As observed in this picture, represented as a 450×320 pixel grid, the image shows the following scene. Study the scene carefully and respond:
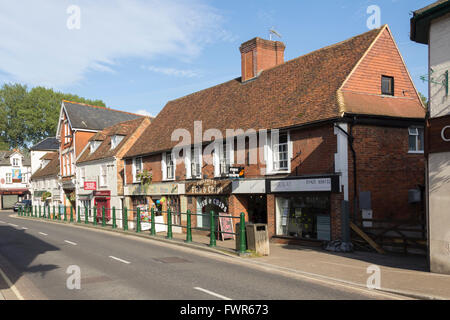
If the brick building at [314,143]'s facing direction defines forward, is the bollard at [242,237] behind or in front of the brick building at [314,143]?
in front

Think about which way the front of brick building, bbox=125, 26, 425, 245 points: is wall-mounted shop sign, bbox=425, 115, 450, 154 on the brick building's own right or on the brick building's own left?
on the brick building's own left

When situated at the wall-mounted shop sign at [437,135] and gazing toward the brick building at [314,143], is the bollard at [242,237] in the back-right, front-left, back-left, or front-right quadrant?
front-left

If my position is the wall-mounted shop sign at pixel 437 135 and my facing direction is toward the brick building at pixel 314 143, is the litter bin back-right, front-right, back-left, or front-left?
front-left
